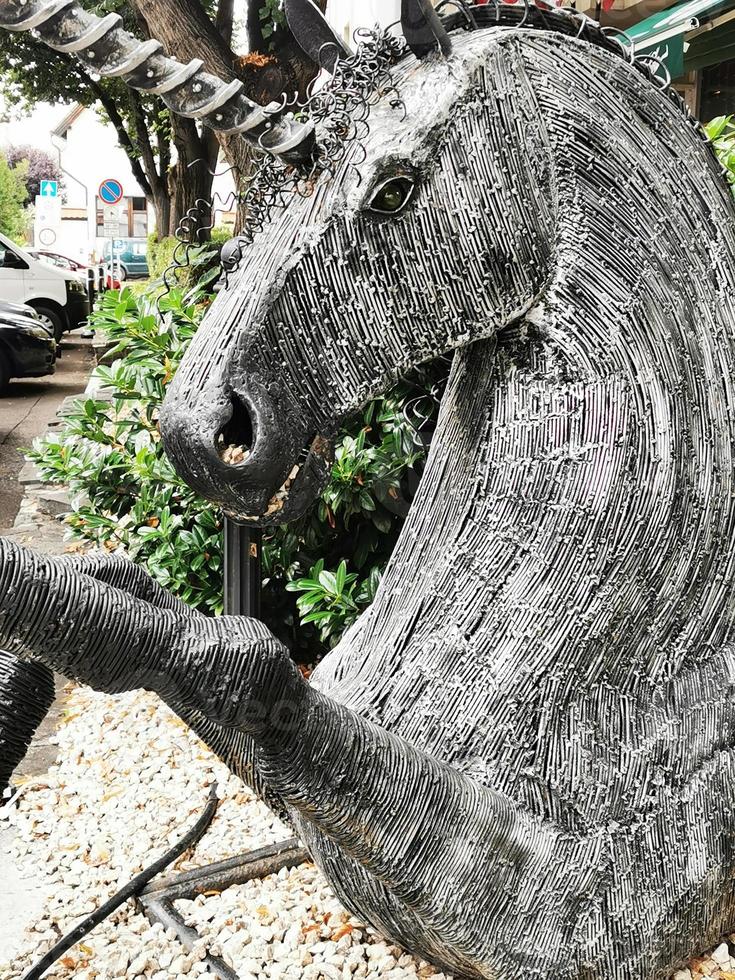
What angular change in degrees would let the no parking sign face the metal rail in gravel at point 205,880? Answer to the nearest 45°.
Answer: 0° — it already faces it

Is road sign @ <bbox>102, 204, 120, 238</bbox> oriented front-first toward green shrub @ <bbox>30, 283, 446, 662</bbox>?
yes

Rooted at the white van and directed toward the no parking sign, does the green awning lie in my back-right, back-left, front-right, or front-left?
back-right

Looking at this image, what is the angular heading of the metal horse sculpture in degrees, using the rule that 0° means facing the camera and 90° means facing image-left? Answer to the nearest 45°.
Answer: approximately 90°

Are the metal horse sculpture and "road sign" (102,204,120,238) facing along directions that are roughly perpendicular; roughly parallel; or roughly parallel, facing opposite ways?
roughly perpendicular

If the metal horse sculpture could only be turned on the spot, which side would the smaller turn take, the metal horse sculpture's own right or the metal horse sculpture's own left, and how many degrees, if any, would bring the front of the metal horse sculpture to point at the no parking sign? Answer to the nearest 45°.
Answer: approximately 90° to the metal horse sculpture's own right

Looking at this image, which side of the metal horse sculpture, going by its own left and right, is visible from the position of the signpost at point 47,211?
right

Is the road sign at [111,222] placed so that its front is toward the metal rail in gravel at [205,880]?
yes

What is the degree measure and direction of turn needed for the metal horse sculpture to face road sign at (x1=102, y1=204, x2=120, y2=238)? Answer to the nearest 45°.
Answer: approximately 90° to its right
